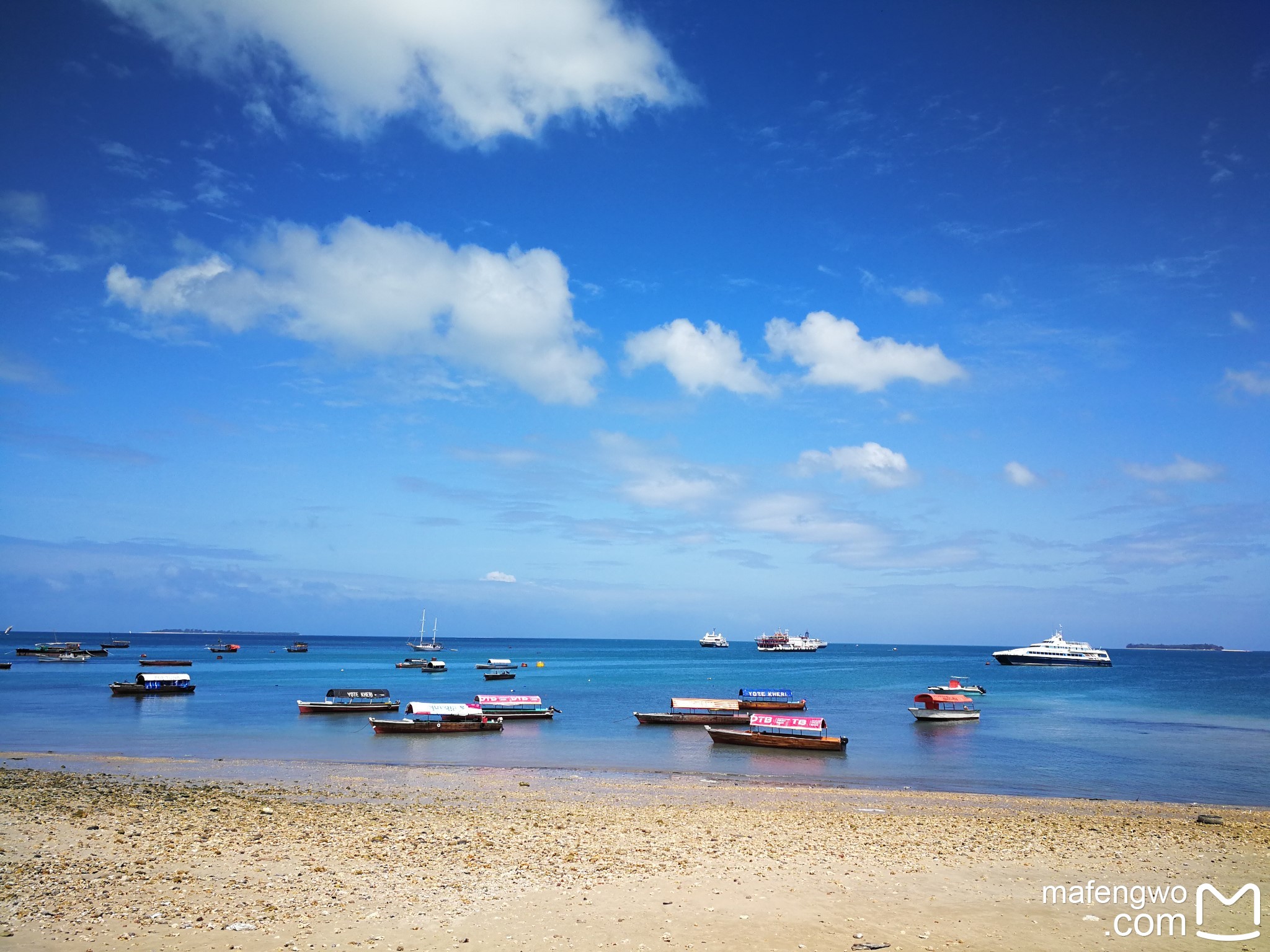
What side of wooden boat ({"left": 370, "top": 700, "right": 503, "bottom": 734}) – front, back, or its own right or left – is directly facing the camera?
left

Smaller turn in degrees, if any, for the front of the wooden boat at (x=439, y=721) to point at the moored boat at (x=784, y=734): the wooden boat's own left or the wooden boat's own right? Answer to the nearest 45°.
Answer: approximately 135° to the wooden boat's own left

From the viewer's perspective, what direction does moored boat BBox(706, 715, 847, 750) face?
to the viewer's left

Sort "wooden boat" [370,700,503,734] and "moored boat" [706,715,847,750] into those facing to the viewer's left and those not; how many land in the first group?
2

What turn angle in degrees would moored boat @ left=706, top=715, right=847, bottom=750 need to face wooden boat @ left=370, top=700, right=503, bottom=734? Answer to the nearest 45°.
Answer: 0° — it already faces it
